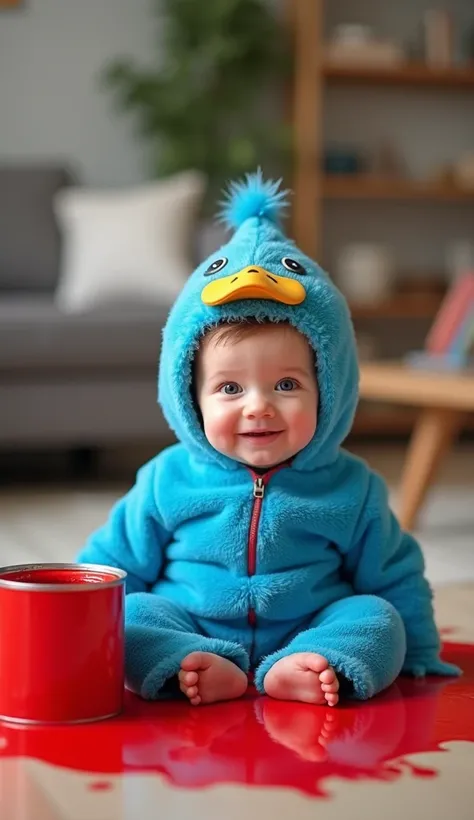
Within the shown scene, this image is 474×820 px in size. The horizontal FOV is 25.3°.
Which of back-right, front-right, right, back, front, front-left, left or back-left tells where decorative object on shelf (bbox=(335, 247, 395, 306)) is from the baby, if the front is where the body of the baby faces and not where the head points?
back

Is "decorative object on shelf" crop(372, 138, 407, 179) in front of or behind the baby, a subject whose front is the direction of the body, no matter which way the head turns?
behind

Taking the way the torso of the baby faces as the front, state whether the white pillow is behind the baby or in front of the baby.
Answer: behind

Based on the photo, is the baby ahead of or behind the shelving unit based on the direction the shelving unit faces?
ahead

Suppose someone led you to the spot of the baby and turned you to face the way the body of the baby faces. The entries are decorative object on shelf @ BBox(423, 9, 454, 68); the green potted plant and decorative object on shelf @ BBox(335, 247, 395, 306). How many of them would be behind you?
3

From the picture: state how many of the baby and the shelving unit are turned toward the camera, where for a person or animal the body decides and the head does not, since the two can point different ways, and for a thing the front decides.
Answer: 2

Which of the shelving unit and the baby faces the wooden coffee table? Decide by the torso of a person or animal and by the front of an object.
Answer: the shelving unit

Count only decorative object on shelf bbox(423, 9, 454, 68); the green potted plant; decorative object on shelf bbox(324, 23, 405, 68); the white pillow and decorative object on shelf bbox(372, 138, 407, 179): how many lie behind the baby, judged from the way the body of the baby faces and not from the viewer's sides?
5

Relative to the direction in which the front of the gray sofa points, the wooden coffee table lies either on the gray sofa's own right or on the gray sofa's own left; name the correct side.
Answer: on the gray sofa's own left

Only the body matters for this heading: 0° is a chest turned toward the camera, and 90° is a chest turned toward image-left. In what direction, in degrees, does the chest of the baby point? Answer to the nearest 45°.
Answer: approximately 0°
